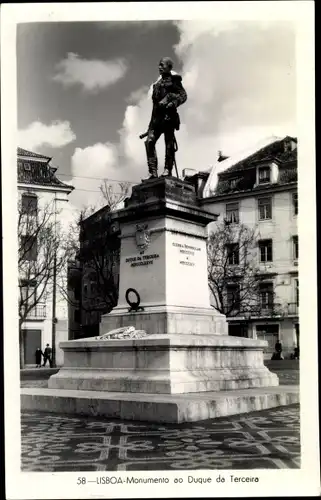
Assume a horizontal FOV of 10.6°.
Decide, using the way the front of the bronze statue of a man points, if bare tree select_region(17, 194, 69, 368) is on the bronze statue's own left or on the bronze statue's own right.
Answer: on the bronze statue's own right

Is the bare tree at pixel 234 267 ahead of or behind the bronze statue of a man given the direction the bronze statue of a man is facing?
behind

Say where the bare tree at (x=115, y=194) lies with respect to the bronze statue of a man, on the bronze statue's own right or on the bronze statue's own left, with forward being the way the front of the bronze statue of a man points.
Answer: on the bronze statue's own right

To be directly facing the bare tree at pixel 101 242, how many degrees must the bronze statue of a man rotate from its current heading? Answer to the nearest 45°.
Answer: approximately 135° to its right

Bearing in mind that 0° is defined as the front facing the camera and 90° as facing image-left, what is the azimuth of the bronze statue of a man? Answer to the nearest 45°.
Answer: approximately 45°
